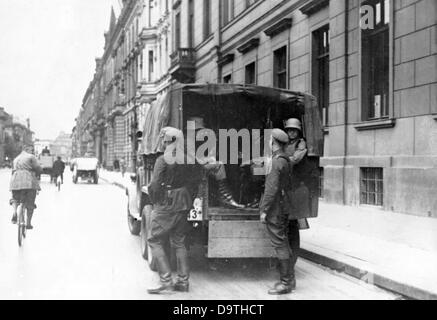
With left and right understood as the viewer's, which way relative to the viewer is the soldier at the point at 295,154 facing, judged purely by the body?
facing the viewer and to the left of the viewer

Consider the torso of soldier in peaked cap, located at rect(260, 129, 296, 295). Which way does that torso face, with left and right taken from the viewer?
facing to the left of the viewer

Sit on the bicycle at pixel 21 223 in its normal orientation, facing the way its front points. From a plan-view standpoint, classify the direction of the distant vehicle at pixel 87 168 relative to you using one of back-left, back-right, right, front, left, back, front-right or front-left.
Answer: front

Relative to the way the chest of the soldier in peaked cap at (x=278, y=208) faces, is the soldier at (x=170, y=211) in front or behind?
in front

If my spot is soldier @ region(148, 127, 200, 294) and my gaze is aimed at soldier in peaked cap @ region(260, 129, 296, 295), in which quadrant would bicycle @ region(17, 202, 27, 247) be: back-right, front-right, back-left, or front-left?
back-left

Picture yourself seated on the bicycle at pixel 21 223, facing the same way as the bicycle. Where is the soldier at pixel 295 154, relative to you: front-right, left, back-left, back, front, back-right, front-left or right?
back-right

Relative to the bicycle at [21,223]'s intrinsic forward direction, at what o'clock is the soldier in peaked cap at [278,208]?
The soldier in peaked cap is roughly at 5 o'clock from the bicycle.

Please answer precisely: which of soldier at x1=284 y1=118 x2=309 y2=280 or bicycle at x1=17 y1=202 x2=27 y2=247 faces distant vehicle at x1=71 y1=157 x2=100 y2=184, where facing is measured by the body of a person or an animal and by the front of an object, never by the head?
the bicycle

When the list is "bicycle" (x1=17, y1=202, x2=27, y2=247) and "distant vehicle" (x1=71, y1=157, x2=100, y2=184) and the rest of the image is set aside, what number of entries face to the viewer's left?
0

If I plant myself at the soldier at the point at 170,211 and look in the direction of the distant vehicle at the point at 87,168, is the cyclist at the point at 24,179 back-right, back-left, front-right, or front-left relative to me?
front-left

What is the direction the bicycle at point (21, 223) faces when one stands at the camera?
facing away from the viewer
